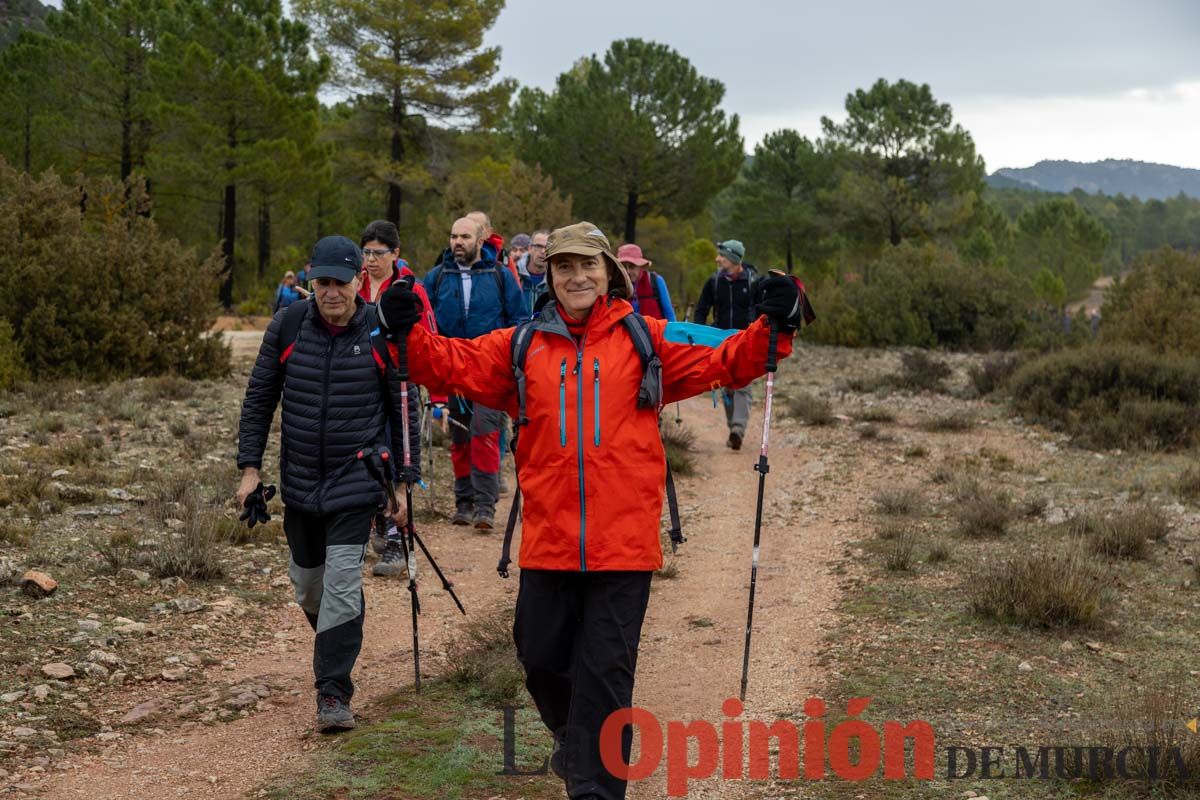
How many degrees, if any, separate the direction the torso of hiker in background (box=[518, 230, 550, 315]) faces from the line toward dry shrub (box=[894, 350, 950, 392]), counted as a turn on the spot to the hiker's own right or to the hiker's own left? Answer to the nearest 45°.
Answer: approximately 135° to the hiker's own left

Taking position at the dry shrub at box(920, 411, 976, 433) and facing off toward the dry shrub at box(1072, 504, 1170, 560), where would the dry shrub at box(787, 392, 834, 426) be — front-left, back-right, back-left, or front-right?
back-right

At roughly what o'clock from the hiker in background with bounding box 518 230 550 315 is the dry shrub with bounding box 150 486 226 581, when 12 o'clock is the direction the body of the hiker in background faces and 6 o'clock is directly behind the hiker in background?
The dry shrub is roughly at 1 o'clock from the hiker in background.

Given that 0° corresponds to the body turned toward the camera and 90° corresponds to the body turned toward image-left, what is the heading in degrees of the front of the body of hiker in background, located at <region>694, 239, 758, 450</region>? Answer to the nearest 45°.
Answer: approximately 0°

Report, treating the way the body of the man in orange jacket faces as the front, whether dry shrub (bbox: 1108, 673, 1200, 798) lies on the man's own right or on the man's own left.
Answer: on the man's own left

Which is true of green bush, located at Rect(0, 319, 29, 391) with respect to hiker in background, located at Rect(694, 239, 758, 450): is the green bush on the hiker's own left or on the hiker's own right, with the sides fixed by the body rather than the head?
on the hiker's own right

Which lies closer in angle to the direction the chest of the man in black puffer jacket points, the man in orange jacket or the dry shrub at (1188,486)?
the man in orange jacket

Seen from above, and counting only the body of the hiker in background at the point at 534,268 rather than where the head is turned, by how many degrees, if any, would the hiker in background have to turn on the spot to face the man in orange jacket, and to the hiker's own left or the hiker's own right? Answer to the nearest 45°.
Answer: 0° — they already face them

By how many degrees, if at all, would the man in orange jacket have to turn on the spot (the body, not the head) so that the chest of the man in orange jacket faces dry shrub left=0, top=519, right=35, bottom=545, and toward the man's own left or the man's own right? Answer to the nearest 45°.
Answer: approximately 135° to the man's own right

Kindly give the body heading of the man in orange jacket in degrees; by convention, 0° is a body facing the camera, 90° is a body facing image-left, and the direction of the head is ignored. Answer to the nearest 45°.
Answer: approximately 0°

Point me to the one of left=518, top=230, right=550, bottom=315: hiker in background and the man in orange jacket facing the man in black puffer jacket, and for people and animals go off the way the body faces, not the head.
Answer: the hiker in background
